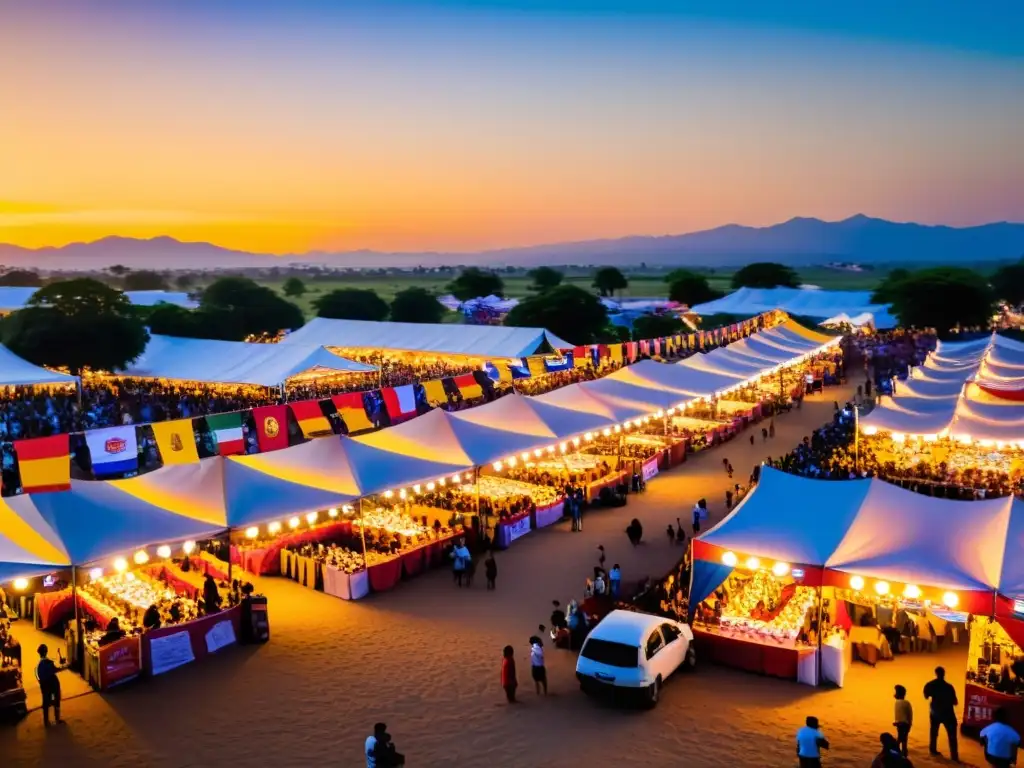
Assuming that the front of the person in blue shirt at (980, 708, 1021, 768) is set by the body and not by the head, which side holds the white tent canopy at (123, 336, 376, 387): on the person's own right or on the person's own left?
on the person's own left

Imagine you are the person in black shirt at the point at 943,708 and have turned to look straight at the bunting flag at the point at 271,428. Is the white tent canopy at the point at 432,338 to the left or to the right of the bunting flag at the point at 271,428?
right

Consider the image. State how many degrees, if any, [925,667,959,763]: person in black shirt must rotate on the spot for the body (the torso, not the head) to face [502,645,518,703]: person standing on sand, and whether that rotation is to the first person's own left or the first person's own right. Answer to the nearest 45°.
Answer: approximately 90° to the first person's own left

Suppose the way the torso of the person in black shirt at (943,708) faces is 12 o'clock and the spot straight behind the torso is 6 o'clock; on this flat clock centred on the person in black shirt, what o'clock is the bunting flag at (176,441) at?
The bunting flag is roughly at 9 o'clock from the person in black shirt.

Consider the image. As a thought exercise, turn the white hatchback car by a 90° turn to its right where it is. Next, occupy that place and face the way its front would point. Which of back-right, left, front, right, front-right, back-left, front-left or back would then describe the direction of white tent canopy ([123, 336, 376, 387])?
back

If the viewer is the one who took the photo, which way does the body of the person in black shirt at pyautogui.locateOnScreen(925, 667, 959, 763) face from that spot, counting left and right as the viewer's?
facing away from the viewer

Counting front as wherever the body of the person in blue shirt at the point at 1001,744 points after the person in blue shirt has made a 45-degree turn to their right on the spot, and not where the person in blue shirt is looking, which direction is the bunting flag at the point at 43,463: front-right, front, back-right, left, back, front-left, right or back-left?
back-left

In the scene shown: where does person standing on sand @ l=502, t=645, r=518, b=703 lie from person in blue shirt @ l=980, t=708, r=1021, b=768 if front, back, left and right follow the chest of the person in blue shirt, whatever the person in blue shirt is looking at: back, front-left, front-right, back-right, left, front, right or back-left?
left

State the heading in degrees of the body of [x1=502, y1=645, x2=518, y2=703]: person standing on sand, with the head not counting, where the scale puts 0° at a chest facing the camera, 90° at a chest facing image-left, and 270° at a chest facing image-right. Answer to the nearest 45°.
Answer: approximately 180°

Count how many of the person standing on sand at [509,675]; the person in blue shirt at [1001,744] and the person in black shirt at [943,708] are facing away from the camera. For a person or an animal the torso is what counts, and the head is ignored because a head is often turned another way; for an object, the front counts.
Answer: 3

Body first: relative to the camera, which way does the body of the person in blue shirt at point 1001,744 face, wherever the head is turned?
away from the camera

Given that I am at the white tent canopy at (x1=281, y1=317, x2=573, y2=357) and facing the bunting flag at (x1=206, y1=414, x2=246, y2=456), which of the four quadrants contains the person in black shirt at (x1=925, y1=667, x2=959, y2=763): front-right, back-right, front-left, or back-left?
front-left

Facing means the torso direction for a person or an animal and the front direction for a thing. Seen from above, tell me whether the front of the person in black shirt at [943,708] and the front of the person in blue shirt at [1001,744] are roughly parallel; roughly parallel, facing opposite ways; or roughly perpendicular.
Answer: roughly parallel

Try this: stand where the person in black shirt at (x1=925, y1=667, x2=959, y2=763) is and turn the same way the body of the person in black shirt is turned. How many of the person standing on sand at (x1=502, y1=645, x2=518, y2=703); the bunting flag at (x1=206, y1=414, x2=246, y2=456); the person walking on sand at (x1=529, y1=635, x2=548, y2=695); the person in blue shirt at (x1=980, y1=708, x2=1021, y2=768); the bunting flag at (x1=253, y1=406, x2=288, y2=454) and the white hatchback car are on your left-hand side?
5

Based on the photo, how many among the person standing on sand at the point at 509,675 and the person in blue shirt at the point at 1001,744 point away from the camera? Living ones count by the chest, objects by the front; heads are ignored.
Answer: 2
